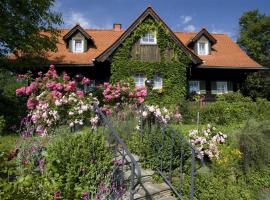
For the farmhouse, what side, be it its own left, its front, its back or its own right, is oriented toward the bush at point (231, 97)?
left

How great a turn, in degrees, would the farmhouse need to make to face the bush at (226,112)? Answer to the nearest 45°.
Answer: approximately 45° to its left

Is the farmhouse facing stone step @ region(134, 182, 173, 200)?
yes

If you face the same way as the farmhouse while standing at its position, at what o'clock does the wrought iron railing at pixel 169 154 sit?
The wrought iron railing is roughly at 12 o'clock from the farmhouse.

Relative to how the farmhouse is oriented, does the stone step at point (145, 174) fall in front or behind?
in front

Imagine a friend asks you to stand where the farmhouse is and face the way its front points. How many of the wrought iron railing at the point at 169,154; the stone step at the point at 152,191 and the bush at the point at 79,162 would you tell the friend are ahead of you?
3

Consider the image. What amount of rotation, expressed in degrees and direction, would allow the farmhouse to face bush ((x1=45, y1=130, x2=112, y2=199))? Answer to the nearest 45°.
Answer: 0° — it already faces it

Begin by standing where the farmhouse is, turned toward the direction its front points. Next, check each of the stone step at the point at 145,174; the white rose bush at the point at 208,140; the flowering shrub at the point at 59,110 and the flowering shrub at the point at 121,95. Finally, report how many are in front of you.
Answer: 4

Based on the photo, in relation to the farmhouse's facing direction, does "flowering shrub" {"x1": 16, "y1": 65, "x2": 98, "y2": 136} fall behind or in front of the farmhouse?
in front

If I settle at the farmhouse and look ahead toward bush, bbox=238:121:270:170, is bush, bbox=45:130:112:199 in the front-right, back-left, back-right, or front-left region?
front-right

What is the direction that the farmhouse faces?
toward the camera

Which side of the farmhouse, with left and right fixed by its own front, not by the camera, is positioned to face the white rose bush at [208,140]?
front
